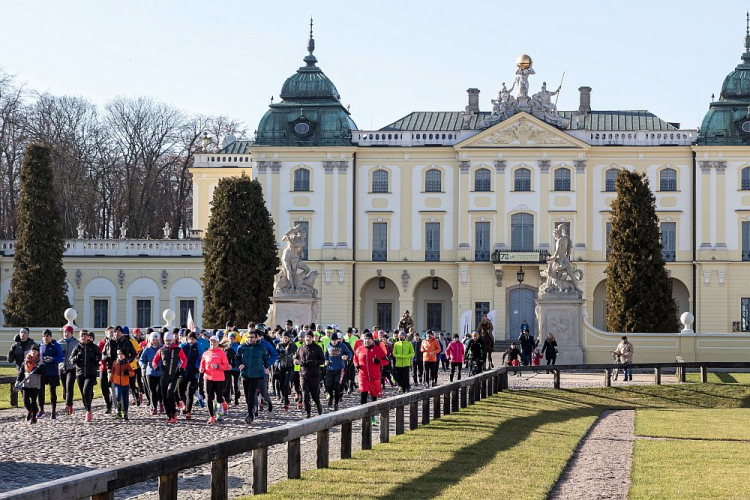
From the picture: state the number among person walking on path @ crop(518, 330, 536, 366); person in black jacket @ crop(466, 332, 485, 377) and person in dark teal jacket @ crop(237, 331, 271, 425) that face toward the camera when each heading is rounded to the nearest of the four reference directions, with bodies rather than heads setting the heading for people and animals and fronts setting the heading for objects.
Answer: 3

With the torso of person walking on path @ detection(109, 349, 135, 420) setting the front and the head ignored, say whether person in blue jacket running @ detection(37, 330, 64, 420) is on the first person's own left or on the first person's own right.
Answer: on the first person's own right

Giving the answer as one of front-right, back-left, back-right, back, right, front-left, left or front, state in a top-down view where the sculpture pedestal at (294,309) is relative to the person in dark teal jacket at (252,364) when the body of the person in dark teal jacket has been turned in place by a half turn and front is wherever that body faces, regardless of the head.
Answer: front

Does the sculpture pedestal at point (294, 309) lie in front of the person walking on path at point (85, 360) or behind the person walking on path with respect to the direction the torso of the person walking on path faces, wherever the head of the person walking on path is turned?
behind

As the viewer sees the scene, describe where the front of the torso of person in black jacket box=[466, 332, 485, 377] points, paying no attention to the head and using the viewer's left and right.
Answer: facing the viewer

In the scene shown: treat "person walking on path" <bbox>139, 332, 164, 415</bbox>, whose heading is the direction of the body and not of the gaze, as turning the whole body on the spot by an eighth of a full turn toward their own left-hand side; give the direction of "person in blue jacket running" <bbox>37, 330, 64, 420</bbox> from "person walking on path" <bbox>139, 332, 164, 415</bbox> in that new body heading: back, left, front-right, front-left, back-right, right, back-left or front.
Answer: back-right

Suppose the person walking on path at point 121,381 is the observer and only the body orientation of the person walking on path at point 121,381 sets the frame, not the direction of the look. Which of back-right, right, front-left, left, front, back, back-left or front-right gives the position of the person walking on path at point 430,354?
back-left

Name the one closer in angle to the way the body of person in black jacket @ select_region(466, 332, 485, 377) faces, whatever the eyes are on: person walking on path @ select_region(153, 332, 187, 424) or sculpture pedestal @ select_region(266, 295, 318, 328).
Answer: the person walking on path

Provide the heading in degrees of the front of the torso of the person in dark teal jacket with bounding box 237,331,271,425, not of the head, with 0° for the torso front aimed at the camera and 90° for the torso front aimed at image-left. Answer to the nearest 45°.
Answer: approximately 0°

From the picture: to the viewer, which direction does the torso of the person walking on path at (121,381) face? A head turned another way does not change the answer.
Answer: toward the camera

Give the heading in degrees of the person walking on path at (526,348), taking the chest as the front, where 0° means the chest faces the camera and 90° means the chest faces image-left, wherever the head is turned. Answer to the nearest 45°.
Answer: approximately 0°

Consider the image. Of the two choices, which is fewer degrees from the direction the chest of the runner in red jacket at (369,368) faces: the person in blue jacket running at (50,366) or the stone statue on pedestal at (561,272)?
the person in blue jacket running

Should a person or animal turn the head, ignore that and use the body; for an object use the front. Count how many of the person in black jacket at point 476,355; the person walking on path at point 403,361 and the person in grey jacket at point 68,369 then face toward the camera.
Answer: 3
